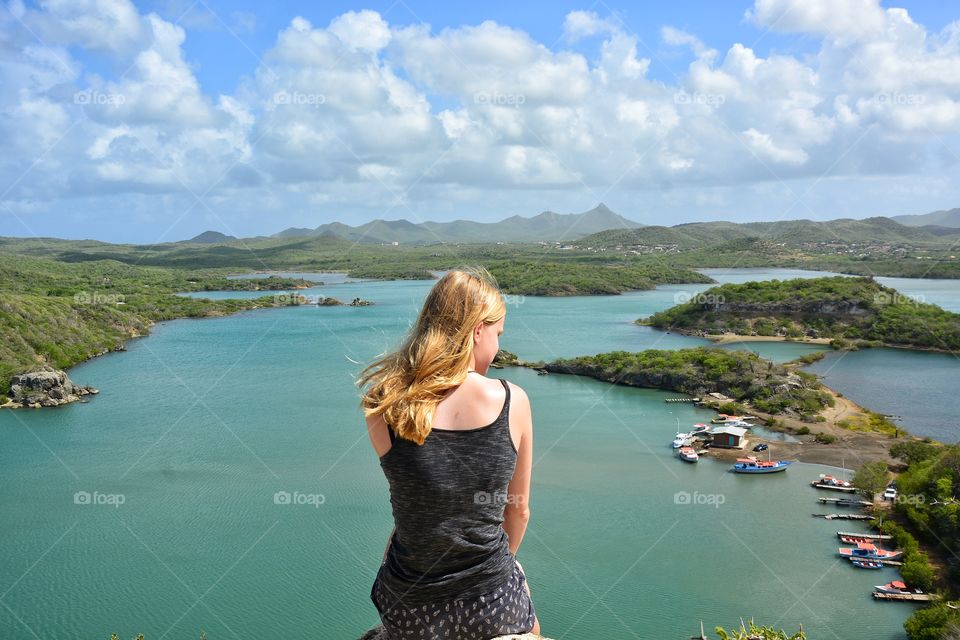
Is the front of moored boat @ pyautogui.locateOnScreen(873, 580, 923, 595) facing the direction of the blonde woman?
no

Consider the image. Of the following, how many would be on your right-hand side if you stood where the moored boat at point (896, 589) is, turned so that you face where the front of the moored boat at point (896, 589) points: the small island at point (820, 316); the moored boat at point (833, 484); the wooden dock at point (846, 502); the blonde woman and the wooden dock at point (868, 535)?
4

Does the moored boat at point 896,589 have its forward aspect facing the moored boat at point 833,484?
no

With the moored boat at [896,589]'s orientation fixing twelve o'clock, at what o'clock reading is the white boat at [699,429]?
The white boat is roughly at 2 o'clock from the moored boat.

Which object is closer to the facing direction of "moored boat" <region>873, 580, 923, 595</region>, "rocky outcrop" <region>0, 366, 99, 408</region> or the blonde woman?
the rocky outcrop

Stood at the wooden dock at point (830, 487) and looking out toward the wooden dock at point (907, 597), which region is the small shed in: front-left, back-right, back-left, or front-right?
back-right

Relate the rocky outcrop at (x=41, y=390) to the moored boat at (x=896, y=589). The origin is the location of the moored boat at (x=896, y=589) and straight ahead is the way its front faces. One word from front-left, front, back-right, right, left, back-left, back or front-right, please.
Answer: front

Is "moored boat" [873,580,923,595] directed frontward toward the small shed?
no

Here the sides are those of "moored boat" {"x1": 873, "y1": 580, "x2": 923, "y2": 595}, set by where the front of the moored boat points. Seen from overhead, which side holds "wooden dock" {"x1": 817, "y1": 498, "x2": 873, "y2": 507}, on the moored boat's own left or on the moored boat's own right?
on the moored boat's own right

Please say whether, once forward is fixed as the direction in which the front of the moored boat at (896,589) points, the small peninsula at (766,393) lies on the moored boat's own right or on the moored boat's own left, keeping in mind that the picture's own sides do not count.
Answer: on the moored boat's own right

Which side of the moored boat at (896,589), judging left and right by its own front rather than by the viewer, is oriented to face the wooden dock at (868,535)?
right

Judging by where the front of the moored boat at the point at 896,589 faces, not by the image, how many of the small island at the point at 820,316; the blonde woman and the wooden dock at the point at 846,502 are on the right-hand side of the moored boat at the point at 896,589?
2

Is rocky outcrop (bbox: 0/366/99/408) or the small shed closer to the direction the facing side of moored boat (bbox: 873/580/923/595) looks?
the rocky outcrop

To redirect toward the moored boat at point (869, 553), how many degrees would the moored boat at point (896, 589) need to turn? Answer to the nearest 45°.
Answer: approximately 90° to its right

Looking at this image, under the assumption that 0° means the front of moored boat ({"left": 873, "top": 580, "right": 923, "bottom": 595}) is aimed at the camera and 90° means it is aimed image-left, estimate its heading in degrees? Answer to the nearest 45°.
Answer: approximately 90°

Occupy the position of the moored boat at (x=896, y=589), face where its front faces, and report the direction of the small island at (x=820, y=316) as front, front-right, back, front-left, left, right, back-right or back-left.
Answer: right

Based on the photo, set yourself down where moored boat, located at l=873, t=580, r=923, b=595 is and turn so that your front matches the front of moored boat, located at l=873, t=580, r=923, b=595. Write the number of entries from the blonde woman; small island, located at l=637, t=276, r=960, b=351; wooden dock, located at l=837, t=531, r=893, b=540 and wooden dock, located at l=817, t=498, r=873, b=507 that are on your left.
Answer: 1

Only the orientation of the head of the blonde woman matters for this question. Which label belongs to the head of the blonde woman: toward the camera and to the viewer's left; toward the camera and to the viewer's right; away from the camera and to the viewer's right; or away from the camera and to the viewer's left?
away from the camera and to the viewer's right

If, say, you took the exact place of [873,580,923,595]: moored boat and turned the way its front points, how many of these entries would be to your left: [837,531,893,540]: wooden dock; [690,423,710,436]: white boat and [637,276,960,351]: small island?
0

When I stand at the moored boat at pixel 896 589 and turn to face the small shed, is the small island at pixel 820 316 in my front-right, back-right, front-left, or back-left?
front-right
